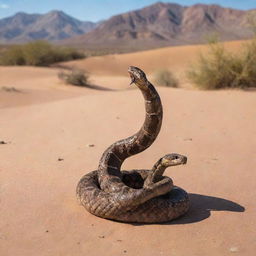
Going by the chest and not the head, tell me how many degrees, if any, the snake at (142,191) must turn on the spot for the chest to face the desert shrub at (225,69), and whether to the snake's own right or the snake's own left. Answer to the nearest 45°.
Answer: approximately 90° to the snake's own right

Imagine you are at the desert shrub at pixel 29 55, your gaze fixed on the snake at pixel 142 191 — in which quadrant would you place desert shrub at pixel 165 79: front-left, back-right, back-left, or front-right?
front-left

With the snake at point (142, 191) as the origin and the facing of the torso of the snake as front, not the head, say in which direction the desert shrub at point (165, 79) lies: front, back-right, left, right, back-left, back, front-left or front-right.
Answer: right

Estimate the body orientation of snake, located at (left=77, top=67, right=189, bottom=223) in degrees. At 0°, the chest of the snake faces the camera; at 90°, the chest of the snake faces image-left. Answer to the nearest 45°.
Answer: approximately 90°
